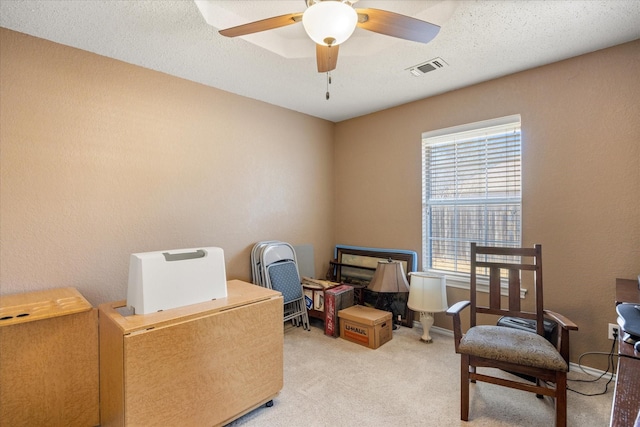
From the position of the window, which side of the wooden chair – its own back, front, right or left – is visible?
back

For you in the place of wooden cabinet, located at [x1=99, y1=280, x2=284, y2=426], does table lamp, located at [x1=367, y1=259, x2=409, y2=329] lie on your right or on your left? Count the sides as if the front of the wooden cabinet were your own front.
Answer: on your left

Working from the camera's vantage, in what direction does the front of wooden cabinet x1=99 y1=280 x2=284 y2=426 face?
facing the viewer and to the right of the viewer

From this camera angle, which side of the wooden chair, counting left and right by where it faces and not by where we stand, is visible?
front

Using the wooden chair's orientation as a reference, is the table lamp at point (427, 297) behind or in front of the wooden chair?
behind

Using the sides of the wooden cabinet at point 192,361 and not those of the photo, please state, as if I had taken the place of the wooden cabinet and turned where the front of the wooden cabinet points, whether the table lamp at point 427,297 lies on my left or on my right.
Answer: on my left

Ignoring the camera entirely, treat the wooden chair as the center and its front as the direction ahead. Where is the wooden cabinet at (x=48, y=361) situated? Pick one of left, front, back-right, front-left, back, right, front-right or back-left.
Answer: front-right

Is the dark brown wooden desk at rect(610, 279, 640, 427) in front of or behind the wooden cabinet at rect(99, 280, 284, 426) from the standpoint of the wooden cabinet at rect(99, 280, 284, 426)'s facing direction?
in front

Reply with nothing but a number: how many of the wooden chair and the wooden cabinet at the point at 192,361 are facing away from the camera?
0

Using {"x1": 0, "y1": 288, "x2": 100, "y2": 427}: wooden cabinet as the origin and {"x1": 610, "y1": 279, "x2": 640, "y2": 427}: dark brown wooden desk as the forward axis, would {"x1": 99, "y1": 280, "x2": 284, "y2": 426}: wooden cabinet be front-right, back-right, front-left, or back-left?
front-left
